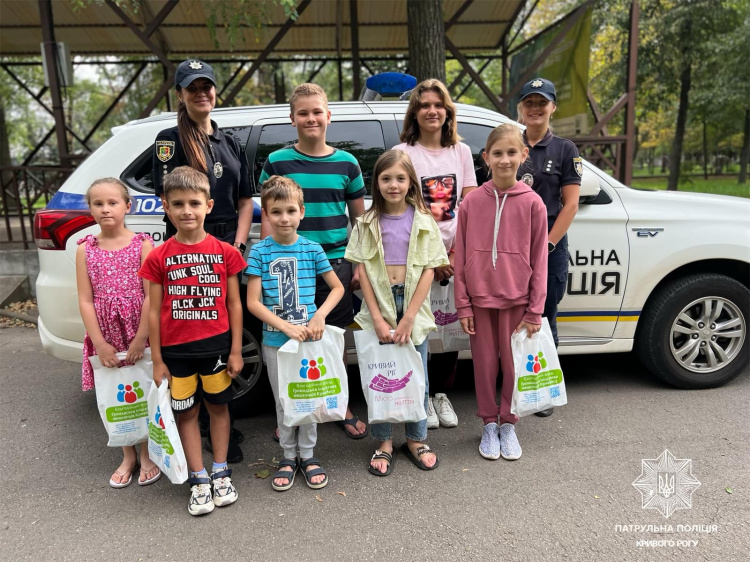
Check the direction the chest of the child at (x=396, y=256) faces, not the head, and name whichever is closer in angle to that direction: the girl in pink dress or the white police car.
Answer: the girl in pink dress

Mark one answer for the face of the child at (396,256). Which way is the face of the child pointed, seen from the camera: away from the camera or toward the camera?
toward the camera

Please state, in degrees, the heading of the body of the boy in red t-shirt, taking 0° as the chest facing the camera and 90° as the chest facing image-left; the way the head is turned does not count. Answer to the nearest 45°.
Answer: approximately 0°

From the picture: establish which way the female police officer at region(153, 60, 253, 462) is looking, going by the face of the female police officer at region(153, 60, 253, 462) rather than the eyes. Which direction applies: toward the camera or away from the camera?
toward the camera

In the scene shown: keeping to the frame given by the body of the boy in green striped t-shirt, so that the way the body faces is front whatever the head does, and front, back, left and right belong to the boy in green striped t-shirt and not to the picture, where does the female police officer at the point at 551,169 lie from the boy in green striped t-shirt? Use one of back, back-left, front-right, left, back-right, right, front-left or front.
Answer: left

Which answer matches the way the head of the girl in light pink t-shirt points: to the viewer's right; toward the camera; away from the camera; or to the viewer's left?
toward the camera

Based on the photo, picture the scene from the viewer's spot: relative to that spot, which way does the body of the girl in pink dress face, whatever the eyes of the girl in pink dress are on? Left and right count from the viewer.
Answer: facing the viewer

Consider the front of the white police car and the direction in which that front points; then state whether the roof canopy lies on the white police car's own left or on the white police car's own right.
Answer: on the white police car's own left

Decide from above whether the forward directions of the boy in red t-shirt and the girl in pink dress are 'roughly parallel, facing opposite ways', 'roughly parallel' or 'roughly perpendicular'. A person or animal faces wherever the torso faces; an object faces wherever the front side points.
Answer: roughly parallel

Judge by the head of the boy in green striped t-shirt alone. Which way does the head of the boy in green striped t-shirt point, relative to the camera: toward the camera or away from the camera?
toward the camera

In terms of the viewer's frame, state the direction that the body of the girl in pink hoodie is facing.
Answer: toward the camera

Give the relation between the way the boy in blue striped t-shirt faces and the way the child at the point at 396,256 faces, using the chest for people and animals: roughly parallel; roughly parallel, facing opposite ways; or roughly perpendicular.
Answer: roughly parallel

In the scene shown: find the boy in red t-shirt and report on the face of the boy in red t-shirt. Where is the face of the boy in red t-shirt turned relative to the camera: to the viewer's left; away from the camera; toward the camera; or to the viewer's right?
toward the camera

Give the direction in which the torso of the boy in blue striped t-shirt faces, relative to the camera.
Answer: toward the camera

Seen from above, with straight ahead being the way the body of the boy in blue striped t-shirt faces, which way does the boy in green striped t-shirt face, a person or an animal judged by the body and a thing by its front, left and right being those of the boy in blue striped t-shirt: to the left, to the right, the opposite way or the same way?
the same way

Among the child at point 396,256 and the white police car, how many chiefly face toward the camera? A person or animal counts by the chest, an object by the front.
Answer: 1
